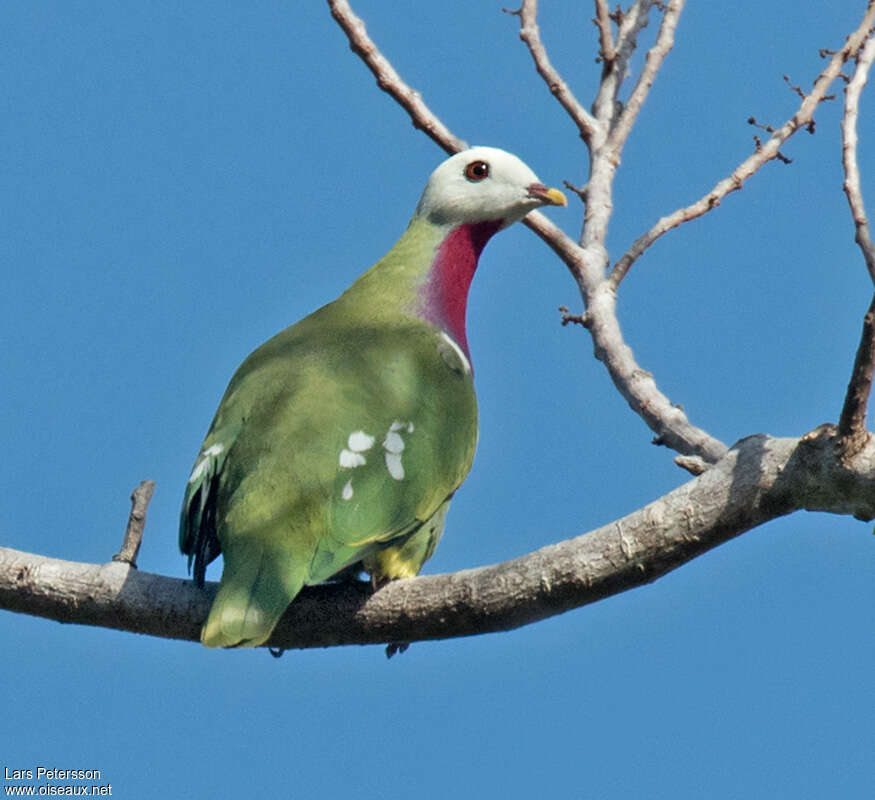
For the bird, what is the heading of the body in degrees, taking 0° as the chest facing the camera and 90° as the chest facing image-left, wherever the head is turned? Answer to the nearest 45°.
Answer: approximately 225°
